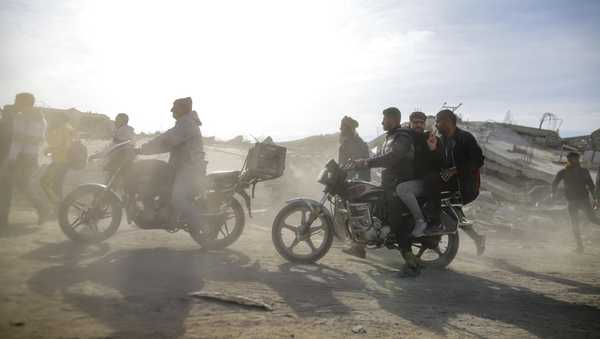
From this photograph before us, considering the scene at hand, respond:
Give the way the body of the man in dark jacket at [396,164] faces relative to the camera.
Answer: to the viewer's left

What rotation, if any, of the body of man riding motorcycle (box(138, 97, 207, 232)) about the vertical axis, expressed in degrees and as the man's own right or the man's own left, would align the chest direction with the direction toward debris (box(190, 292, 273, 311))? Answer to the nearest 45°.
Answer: approximately 90° to the man's own left

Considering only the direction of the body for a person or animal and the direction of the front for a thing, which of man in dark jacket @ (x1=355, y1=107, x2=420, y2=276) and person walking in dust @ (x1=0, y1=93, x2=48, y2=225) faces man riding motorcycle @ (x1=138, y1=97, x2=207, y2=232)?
the man in dark jacket

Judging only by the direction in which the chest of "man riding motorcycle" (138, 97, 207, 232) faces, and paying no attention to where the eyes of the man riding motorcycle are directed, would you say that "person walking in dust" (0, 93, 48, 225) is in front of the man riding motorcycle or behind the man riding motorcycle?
in front

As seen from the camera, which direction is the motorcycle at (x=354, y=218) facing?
to the viewer's left

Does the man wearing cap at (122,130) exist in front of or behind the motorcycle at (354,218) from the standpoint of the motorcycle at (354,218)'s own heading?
in front

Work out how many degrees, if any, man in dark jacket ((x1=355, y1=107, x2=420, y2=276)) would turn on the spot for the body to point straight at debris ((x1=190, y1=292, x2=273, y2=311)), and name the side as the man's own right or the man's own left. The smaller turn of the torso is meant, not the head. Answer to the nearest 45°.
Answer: approximately 45° to the man's own left

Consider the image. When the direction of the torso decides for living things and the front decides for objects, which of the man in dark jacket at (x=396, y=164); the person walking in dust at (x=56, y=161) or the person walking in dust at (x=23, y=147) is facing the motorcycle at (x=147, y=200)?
the man in dark jacket

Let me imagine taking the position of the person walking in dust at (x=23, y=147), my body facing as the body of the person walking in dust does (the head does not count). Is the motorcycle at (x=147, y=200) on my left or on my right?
on my left

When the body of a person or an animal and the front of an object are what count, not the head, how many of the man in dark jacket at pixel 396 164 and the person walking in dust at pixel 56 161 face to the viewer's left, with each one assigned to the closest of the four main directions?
2

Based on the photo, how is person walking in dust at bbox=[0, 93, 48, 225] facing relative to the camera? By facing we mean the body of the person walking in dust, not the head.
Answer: to the viewer's left

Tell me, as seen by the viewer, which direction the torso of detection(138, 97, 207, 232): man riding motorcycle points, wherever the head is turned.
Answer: to the viewer's left

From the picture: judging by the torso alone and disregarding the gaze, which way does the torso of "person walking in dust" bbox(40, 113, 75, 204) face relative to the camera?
to the viewer's left

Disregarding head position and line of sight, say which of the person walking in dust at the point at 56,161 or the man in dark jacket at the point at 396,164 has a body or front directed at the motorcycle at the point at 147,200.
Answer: the man in dark jacket

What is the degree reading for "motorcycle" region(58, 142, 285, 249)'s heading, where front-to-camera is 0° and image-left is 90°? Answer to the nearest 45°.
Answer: approximately 90°
